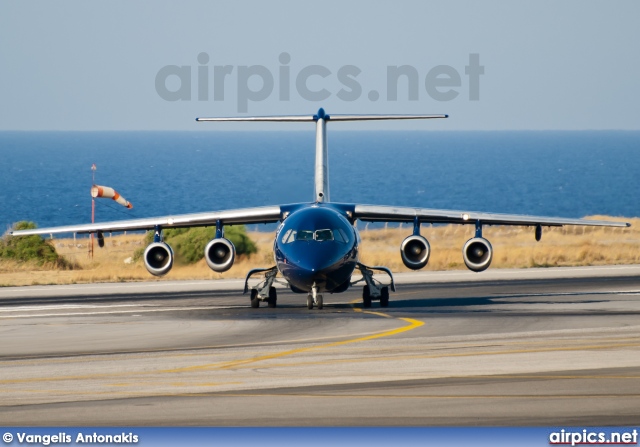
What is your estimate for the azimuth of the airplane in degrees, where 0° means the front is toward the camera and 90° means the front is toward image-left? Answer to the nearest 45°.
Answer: approximately 0°
